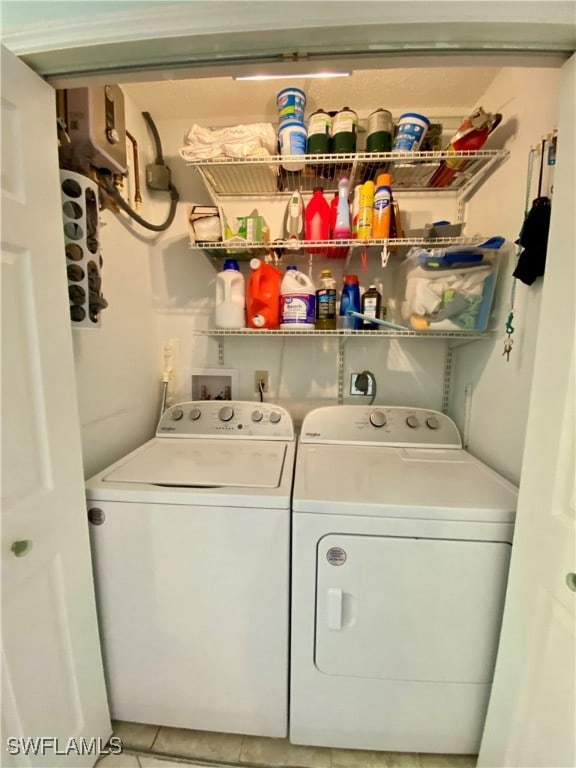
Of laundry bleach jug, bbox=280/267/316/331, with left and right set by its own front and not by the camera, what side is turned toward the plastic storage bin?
left

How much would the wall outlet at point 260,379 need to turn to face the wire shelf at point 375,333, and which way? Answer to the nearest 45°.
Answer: approximately 45° to its left

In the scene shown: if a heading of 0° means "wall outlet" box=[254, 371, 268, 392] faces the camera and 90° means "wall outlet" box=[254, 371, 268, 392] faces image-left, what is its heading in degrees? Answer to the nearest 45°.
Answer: approximately 0°

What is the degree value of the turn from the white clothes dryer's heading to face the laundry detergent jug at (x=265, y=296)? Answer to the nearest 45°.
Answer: approximately 135° to its right

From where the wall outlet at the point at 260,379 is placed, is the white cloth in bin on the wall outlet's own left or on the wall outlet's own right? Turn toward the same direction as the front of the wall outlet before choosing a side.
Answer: on the wall outlet's own left
